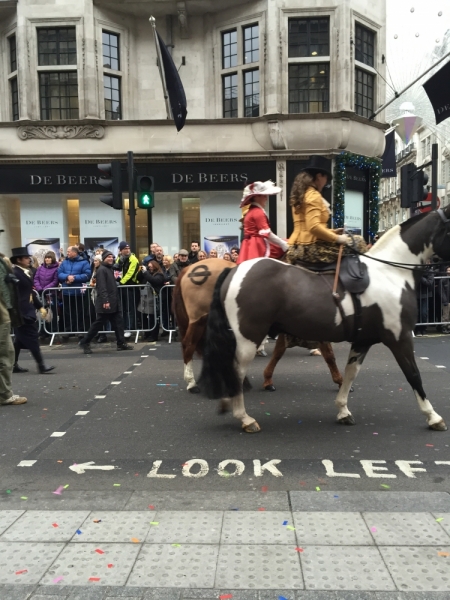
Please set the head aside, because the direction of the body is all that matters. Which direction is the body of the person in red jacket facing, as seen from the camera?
to the viewer's right

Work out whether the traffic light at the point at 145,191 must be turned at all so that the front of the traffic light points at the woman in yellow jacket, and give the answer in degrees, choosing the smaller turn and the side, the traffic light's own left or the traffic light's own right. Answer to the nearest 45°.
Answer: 0° — it already faces them

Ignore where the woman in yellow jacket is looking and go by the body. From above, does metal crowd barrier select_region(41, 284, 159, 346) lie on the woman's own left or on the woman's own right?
on the woman's own left

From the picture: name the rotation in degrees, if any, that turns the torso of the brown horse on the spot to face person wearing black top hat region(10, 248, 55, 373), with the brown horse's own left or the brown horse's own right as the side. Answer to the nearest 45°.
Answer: approximately 135° to the brown horse's own left

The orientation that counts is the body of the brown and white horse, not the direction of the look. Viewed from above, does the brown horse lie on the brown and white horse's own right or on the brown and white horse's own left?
on the brown and white horse's own left

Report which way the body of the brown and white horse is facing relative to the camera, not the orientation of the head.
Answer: to the viewer's right

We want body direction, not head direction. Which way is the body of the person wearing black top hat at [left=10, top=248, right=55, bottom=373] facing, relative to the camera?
to the viewer's right

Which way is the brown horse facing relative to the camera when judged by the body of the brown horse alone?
to the viewer's right

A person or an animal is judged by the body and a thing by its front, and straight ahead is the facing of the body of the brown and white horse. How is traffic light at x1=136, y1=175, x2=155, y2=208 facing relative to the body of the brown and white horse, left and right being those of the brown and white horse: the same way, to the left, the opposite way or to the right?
to the right

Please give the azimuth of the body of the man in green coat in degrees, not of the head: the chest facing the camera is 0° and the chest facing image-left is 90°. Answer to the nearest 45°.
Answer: approximately 270°

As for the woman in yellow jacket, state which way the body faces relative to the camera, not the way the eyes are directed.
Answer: to the viewer's right

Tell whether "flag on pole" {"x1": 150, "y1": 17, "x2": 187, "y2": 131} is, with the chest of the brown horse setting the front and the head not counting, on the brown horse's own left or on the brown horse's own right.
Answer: on the brown horse's own left
